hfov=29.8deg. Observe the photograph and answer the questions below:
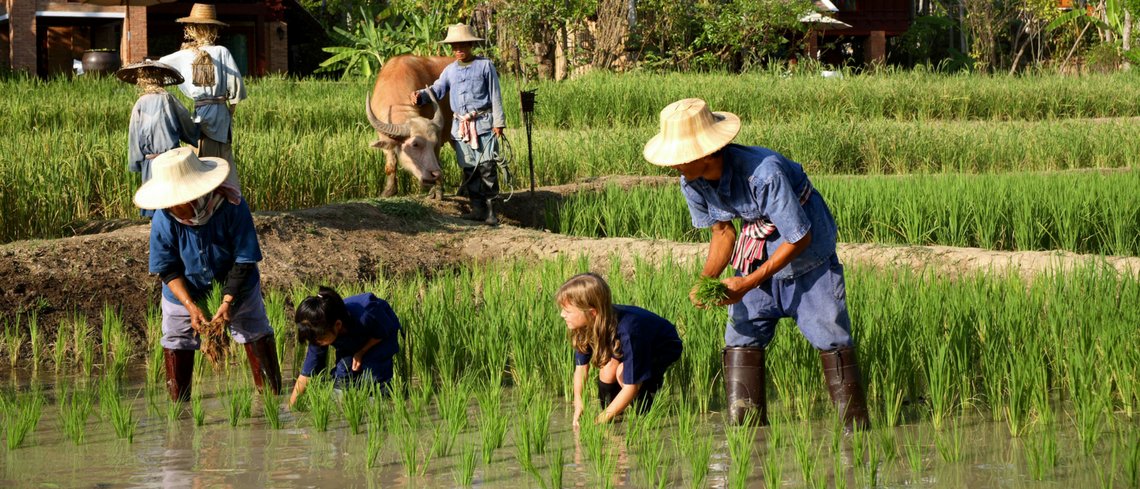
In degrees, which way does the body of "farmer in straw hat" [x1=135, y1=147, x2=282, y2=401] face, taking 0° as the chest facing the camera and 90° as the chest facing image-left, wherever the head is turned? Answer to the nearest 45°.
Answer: approximately 0°

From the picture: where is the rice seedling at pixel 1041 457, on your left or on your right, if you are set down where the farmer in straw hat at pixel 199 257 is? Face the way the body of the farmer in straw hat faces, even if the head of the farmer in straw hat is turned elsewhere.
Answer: on your left

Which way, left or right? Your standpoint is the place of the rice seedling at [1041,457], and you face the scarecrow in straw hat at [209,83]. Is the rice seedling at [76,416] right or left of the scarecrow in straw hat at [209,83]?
left

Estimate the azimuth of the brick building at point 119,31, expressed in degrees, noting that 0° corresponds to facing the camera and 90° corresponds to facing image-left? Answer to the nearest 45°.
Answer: approximately 0°
